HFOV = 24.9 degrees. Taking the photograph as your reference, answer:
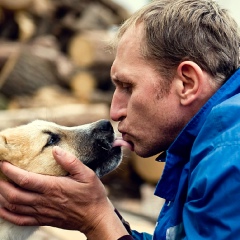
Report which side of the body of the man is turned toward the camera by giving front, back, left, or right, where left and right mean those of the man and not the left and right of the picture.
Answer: left
